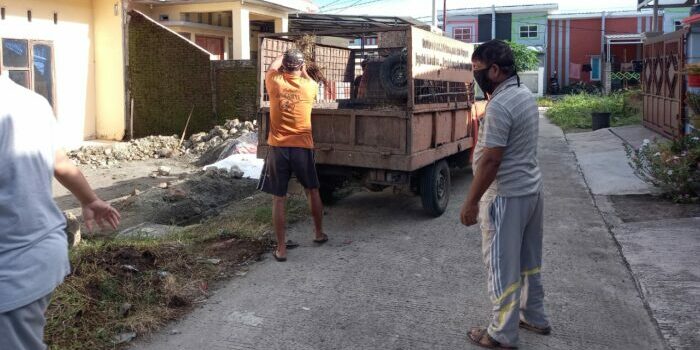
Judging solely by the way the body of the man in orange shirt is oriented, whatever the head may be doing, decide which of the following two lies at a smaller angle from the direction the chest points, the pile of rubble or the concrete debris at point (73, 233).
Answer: the pile of rubble

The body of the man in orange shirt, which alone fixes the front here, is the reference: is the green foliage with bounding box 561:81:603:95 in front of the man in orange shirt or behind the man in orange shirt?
in front

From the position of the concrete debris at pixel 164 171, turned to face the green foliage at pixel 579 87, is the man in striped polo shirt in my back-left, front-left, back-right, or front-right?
back-right

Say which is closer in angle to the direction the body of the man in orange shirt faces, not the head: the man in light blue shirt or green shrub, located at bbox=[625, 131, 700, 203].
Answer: the green shrub

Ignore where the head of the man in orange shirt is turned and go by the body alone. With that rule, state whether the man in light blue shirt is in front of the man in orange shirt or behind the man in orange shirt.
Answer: behind

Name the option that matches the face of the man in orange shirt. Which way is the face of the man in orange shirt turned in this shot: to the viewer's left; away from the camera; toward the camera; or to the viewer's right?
away from the camera

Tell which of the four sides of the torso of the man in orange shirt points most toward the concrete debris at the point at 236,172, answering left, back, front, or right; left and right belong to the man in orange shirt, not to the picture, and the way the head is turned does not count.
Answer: front

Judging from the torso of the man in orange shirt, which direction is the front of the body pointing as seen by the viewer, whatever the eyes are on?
away from the camera

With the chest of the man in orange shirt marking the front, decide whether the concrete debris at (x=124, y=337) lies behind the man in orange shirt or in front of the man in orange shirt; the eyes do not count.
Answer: behind

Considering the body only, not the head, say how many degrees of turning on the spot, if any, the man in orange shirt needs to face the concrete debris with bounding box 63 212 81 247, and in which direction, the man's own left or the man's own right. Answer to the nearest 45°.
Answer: approximately 90° to the man's own left

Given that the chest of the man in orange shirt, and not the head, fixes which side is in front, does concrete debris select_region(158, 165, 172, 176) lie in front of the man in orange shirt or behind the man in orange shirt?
in front

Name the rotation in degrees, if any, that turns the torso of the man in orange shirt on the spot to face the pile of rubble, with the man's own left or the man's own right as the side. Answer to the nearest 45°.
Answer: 0° — they already face it
